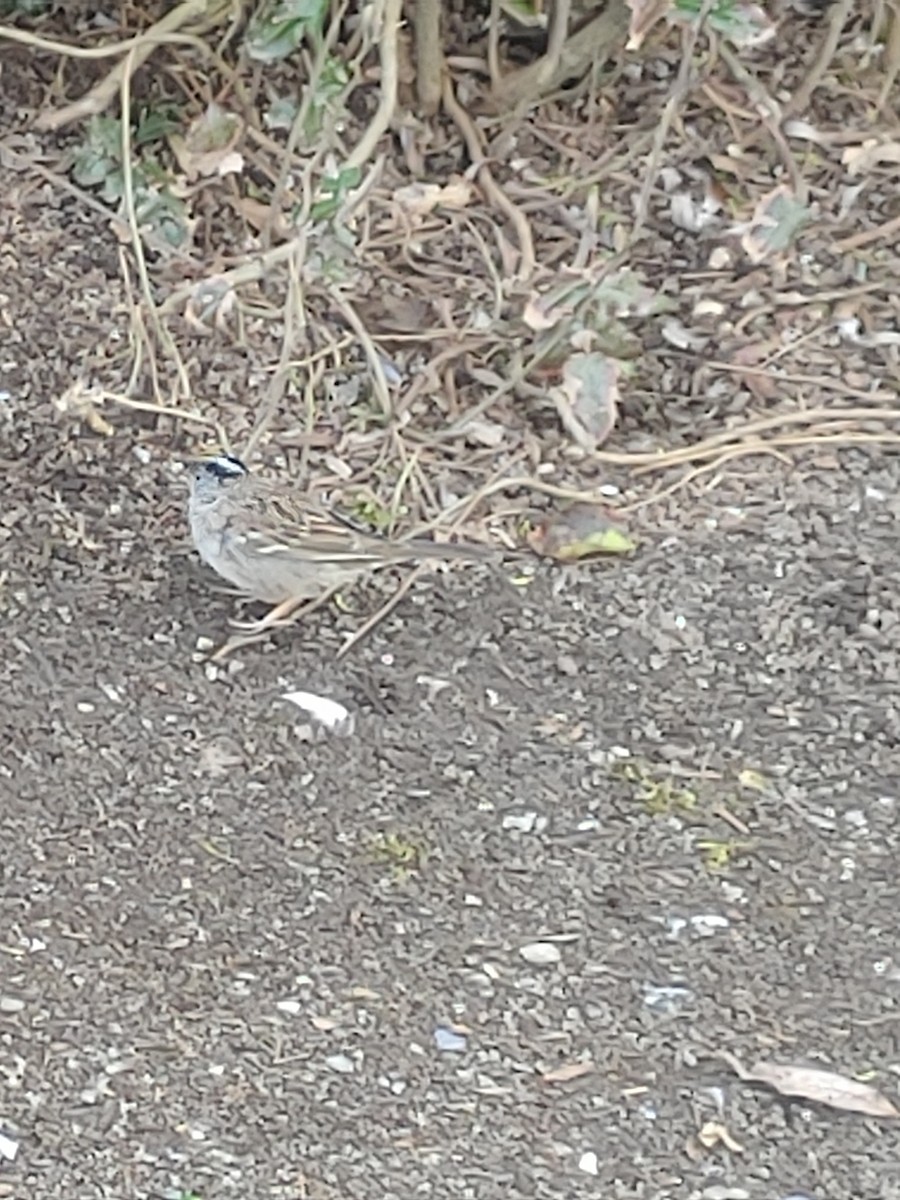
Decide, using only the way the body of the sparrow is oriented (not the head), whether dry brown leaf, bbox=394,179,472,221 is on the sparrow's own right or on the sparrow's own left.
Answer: on the sparrow's own right

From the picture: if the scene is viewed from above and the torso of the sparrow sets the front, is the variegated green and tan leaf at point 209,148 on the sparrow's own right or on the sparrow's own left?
on the sparrow's own right

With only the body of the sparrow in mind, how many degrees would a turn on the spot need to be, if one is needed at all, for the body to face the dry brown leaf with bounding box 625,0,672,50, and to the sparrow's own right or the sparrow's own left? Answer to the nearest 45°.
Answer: approximately 135° to the sparrow's own right

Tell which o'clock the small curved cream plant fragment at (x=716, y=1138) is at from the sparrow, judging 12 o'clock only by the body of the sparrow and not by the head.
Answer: The small curved cream plant fragment is roughly at 8 o'clock from the sparrow.

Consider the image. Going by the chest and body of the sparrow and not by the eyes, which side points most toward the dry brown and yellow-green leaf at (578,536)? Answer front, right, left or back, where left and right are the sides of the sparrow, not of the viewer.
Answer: back

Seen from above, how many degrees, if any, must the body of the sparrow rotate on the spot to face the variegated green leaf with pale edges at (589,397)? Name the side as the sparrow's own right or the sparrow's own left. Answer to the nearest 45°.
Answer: approximately 135° to the sparrow's own right

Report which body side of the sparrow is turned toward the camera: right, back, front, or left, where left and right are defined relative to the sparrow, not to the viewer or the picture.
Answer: left

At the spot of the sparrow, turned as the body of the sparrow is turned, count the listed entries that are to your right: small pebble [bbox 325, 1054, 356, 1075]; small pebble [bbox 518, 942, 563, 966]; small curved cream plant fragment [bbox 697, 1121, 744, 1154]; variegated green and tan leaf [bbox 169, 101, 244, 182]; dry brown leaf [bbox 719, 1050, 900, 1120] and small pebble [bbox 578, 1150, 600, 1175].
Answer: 1

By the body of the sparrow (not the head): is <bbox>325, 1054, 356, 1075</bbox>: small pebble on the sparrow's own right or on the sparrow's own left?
on the sparrow's own left

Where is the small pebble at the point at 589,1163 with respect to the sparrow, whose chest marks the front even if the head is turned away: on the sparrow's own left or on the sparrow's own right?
on the sparrow's own left

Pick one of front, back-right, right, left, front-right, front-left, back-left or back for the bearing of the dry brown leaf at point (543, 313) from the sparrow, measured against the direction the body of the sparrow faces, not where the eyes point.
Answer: back-right
